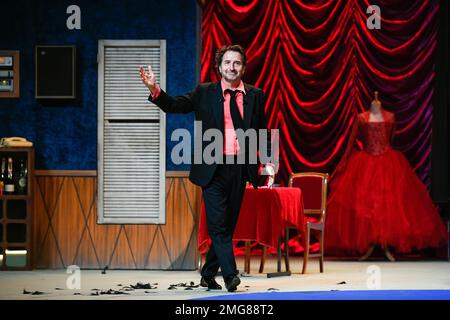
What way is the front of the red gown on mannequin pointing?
toward the camera

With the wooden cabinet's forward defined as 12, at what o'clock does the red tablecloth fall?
The red tablecloth is roughly at 10 o'clock from the wooden cabinet.

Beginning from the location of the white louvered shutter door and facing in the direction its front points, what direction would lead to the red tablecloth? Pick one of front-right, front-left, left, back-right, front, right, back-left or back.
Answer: front-left

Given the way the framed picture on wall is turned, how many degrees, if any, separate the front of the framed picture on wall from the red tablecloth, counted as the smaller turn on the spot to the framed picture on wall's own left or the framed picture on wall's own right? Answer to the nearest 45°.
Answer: approximately 45° to the framed picture on wall's own left

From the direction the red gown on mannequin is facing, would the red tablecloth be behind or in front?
in front

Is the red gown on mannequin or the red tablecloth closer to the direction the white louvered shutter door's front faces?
the red tablecloth

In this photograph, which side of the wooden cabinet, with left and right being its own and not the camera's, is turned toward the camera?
front

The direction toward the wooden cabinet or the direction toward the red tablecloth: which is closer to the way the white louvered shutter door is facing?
the red tablecloth

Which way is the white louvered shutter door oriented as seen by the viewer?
toward the camera

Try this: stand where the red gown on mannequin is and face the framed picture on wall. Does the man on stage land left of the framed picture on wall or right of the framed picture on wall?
left
